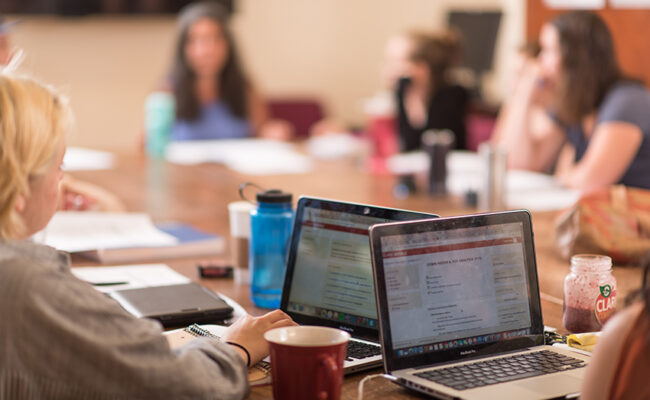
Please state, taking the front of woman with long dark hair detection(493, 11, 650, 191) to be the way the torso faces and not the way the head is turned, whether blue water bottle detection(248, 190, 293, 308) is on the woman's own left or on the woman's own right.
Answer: on the woman's own left

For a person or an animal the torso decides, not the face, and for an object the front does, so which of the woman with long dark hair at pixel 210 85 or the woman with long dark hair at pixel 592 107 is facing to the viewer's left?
the woman with long dark hair at pixel 592 107

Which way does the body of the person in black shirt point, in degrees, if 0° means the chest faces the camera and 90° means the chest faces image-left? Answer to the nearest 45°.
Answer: approximately 45°

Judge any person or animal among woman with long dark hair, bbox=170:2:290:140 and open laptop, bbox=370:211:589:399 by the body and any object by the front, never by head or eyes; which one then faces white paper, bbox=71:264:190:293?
the woman with long dark hair

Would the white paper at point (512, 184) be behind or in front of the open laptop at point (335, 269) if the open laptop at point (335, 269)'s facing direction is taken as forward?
behind

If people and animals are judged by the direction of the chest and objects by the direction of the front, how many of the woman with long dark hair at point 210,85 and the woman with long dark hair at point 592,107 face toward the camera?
1

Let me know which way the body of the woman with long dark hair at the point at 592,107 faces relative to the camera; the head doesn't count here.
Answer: to the viewer's left

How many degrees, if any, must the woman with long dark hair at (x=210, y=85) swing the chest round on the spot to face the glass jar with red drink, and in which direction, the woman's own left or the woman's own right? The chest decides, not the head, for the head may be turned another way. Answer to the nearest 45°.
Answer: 0° — they already face it

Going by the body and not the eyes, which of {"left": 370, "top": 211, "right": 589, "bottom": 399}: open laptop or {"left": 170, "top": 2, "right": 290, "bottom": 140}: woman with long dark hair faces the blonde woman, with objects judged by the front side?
the woman with long dark hair

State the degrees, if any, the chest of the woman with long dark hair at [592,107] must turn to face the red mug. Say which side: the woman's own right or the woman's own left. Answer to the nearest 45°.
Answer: approximately 90° to the woman's own left

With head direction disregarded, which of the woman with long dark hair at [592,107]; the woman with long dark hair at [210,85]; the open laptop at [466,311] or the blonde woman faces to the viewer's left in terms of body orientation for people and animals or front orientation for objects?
the woman with long dark hair at [592,107]
